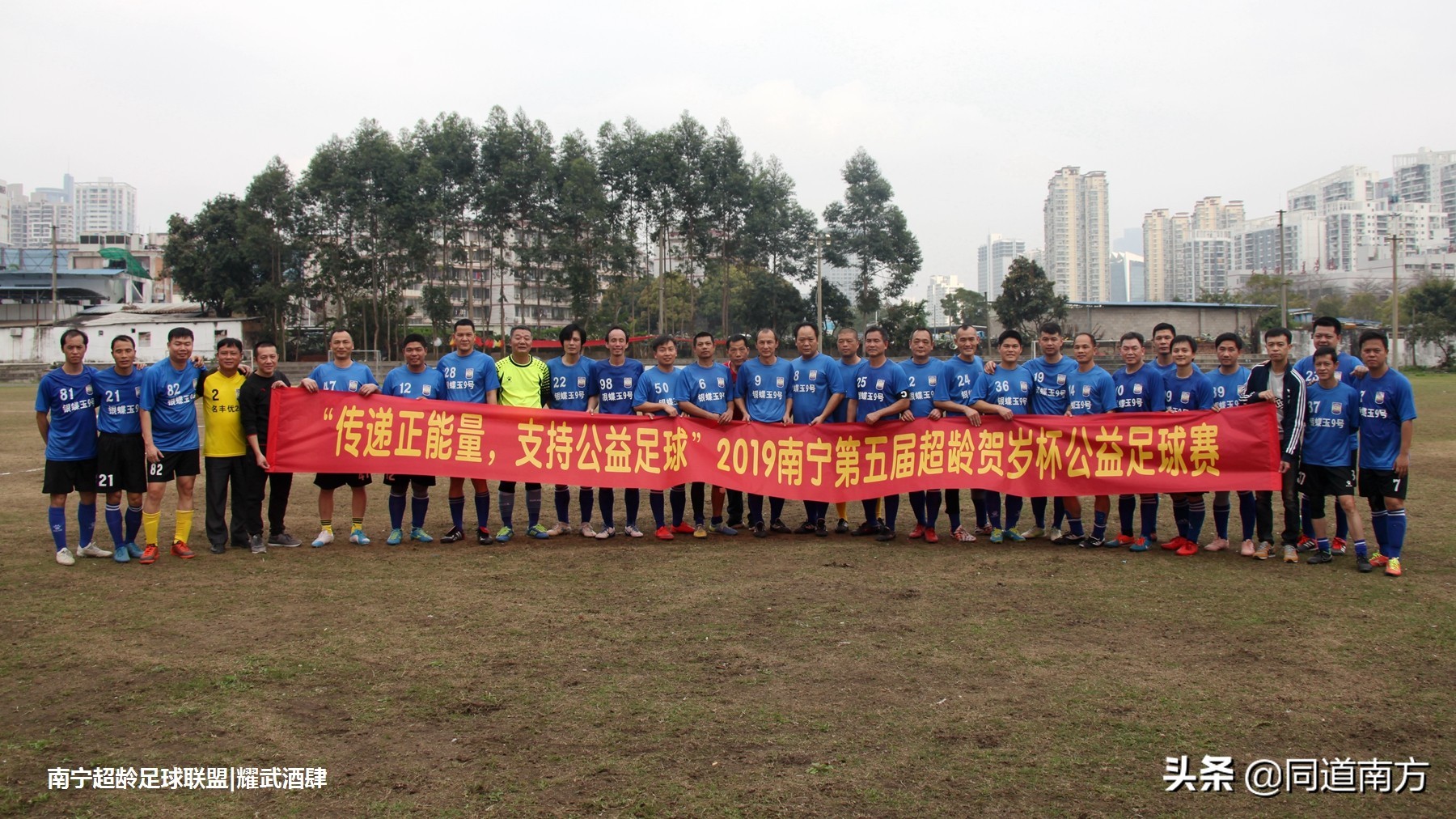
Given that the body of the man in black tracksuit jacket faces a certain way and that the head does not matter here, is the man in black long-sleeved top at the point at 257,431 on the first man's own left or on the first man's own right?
on the first man's own right

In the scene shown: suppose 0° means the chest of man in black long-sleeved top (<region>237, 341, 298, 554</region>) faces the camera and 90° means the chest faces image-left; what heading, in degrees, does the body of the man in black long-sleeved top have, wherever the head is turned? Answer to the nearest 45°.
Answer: approximately 315°

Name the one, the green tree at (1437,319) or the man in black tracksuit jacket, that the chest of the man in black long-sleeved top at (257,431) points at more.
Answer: the man in black tracksuit jacket

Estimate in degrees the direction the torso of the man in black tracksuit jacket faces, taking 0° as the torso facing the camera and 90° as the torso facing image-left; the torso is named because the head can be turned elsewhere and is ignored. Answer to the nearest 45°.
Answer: approximately 0°

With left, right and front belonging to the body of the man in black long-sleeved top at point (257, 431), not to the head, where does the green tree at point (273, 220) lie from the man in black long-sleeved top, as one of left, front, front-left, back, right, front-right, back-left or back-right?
back-left

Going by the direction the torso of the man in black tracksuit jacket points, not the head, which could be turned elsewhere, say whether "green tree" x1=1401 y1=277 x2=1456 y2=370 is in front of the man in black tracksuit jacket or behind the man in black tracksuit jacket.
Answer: behind

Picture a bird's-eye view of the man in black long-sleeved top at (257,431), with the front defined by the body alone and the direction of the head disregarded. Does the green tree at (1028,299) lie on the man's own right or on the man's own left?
on the man's own left
